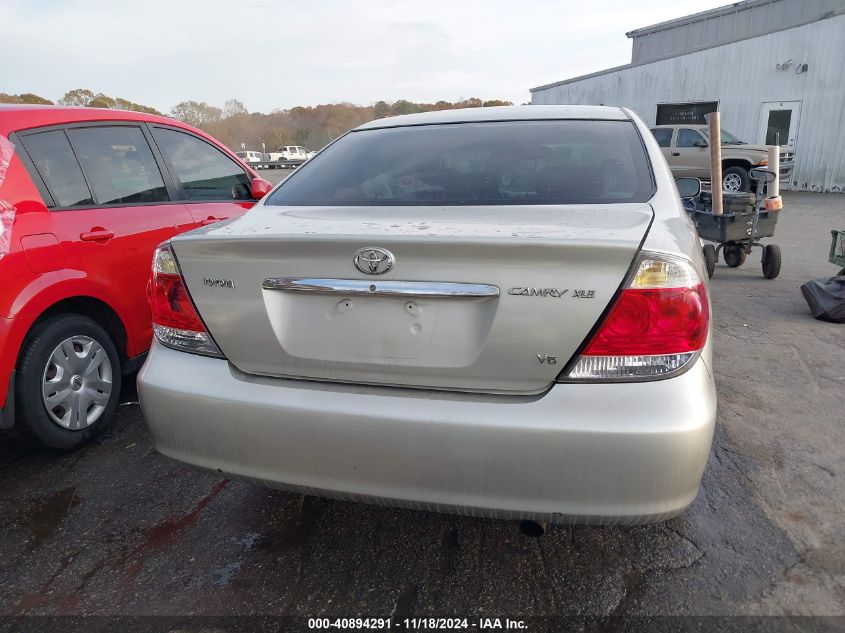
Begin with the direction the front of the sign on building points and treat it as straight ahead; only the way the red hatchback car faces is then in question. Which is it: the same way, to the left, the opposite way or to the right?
the opposite way

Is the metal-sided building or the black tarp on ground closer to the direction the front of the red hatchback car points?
the metal-sided building

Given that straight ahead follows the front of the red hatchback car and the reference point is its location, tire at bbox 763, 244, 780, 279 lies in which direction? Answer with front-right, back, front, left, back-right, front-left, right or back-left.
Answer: front-right

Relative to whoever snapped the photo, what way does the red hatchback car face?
facing away from the viewer and to the right of the viewer

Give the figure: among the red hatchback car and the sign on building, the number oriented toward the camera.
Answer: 1

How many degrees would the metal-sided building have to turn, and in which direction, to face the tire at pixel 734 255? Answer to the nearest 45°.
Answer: approximately 45° to its left

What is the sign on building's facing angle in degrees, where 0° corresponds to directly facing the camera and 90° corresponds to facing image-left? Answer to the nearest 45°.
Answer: approximately 0°

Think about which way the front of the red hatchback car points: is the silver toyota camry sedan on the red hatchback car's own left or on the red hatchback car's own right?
on the red hatchback car's own right
